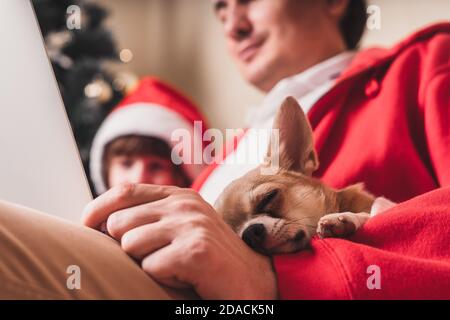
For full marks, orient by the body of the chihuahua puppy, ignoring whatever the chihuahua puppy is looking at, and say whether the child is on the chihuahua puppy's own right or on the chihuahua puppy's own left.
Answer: on the chihuahua puppy's own right

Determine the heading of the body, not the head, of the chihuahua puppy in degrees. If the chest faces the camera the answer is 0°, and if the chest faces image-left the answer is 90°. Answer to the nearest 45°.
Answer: approximately 45°

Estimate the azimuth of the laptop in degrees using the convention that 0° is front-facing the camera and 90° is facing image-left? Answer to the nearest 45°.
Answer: approximately 225°

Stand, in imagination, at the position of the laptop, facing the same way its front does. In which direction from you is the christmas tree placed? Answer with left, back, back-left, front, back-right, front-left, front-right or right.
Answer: front-left

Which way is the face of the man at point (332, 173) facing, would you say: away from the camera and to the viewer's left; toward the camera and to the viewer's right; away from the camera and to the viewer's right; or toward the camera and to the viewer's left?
toward the camera and to the viewer's left

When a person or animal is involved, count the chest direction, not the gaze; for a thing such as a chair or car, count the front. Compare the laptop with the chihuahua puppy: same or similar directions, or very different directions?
very different directions

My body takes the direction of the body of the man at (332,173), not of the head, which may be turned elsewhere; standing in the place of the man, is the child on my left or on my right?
on my right

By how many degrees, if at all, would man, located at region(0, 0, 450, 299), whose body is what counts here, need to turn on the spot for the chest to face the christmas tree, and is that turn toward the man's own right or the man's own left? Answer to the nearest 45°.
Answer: approximately 90° to the man's own right
